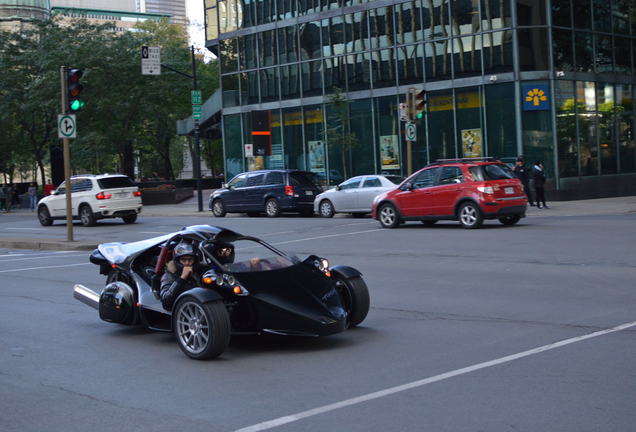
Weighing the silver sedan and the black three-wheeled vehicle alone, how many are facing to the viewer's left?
1

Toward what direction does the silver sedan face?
to the viewer's left

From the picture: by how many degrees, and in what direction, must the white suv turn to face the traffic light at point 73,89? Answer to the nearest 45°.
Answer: approximately 135° to its left

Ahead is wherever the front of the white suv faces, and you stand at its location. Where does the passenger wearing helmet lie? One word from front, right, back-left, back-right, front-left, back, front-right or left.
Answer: back-left

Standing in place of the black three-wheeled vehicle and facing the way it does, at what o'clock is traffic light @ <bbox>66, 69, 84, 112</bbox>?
The traffic light is roughly at 7 o'clock from the black three-wheeled vehicle.

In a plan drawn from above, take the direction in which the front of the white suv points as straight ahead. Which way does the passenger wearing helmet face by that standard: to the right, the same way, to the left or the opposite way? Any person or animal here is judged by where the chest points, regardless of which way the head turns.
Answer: the opposite way

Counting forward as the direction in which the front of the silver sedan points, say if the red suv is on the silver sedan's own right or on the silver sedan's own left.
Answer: on the silver sedan's own left

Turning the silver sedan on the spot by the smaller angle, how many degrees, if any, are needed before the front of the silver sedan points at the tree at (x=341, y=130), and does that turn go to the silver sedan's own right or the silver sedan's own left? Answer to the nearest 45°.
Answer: approximately 90° to the silver sedan's own right

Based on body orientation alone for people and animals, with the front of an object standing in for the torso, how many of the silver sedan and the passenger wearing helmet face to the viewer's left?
1

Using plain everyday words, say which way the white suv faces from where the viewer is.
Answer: facing away from the viewer and to the left of the viewer

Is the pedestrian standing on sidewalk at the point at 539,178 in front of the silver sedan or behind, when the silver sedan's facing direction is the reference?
behind

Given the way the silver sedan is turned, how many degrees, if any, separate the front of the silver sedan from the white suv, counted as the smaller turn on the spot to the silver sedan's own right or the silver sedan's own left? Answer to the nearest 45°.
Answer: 0° — it already faces it

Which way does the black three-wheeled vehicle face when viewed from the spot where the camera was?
facing the viewer and to the right of the viewer
